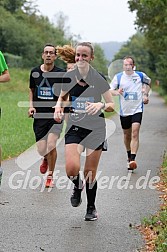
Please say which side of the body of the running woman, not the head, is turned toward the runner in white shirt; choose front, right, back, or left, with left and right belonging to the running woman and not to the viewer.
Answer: back

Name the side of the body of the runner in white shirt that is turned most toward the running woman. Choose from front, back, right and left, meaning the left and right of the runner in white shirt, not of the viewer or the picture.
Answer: front

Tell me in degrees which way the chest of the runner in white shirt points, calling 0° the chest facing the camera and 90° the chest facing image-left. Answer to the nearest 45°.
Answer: approximately 0°

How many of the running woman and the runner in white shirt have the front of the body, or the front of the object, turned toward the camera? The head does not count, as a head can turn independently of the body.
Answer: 2

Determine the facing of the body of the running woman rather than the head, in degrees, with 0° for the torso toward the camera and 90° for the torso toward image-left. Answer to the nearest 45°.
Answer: approximately 0°
